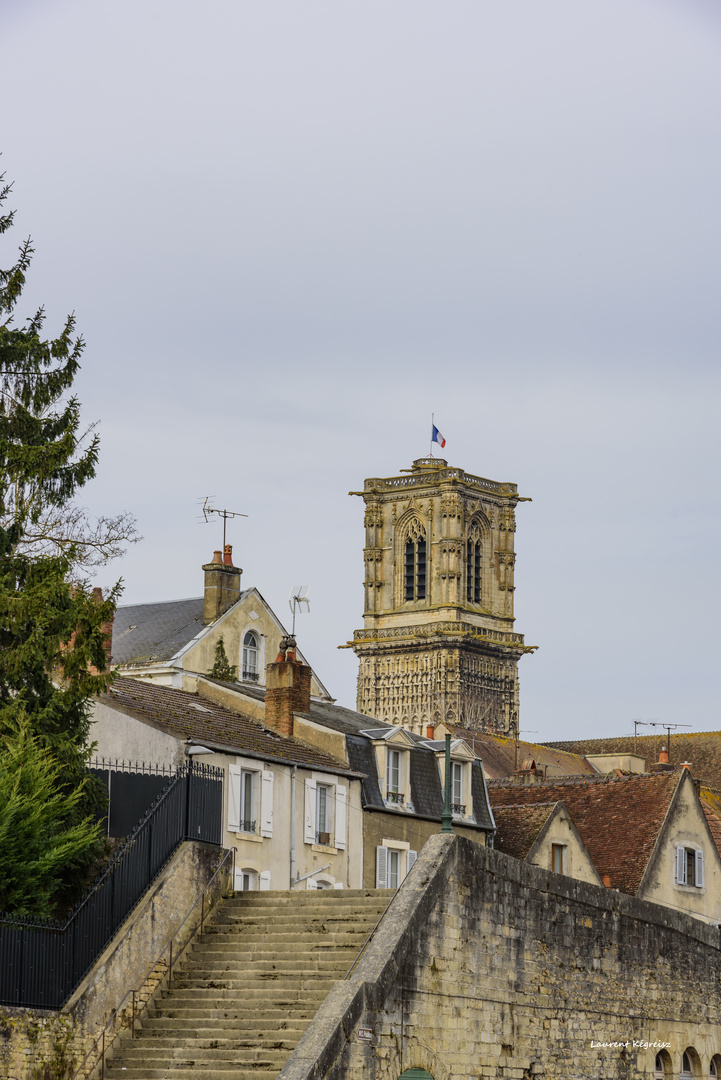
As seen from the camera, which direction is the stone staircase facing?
toward the camera

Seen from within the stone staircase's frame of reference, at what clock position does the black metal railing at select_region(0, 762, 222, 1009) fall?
The black metal railing is roughly at 3 o'clock from the stone staircase.

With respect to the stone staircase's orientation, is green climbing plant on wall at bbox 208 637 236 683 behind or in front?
behind
